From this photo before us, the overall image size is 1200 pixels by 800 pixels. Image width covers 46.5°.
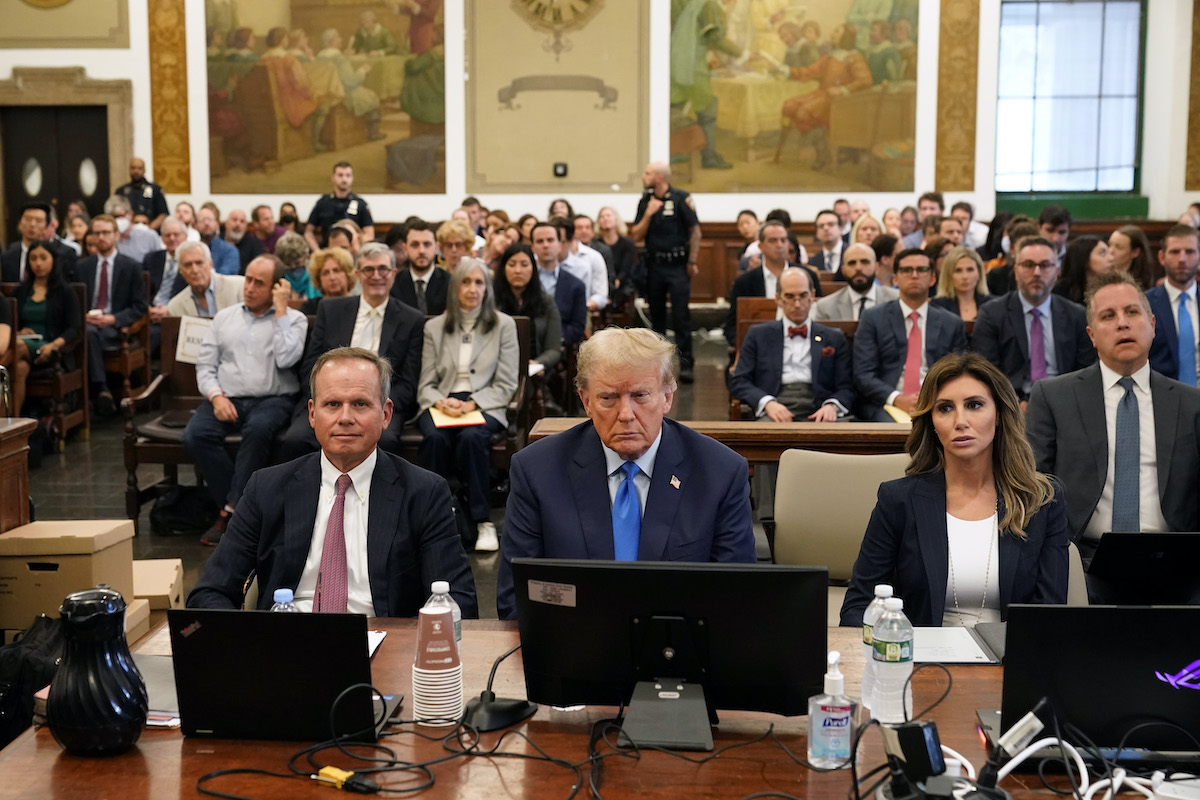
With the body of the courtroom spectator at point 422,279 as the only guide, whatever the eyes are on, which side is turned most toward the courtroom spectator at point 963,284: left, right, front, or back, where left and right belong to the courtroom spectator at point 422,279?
left

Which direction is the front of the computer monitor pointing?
away from the camera

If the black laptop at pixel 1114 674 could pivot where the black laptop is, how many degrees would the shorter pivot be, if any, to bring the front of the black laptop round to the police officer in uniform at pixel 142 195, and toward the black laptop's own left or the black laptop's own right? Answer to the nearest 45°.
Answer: approximately 45° to the black laptop's own left

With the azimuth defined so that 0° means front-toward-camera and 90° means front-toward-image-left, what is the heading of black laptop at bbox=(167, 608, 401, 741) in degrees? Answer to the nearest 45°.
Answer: approximately 180°

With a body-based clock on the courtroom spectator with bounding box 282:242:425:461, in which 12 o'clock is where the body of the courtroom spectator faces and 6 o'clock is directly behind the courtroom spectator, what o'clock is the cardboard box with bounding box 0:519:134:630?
The cardboard box is roughly at 1 o'clock from the courtroom spectator.

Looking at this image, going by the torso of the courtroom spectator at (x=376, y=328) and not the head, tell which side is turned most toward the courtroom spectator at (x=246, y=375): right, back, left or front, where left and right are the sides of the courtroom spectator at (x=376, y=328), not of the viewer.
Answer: right

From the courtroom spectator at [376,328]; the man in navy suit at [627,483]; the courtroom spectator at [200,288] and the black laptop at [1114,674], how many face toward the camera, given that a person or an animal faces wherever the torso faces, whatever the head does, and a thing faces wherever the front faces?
3

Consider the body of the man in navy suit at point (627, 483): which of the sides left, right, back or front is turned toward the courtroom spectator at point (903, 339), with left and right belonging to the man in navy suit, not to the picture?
back

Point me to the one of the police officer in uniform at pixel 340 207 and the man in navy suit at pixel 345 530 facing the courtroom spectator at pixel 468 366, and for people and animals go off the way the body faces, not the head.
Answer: the police officer in uniform

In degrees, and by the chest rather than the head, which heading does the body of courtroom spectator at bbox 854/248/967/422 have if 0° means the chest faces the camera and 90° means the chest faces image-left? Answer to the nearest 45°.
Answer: approximately 0°

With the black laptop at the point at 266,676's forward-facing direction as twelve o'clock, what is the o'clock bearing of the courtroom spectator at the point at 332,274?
The courtroom spectator is roughly at 12 o'clock from the black laptop.

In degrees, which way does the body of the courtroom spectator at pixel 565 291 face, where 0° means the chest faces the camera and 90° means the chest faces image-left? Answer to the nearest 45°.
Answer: approximately 0°
